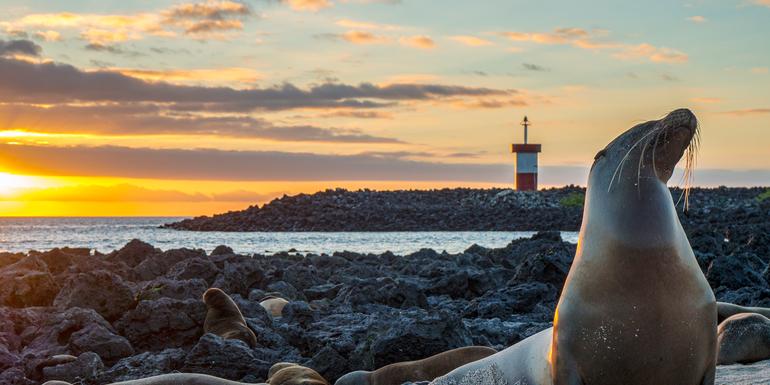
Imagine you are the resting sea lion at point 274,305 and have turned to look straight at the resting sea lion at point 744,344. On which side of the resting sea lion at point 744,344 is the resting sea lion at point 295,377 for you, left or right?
right

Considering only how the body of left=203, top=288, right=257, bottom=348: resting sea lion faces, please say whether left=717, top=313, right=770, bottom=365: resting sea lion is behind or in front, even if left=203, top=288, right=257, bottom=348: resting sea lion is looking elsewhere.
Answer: behind

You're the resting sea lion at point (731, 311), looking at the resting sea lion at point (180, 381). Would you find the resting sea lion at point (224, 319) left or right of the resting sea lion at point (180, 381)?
right

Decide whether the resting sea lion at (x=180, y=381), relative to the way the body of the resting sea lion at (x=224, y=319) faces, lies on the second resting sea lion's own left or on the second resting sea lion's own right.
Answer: on the second resting sea lion's own left

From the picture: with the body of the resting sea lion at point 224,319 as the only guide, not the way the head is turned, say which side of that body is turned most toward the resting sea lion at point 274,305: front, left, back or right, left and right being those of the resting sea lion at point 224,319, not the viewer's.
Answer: right

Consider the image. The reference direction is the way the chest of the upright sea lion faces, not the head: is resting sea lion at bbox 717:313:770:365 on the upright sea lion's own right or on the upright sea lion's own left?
on the upright sea lion's own left

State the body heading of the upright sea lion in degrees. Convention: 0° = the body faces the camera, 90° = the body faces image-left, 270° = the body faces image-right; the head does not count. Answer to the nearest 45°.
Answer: approximately 315°
